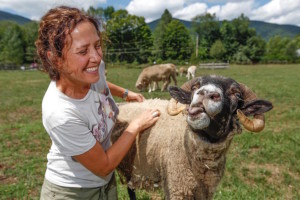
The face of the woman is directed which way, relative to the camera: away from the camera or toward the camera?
toward the camera

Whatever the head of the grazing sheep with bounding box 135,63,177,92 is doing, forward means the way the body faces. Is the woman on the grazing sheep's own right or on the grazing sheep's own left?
on the grazing sheep's own left

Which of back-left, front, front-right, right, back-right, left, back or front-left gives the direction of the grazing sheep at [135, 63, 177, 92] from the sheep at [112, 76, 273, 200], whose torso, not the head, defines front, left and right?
back-left

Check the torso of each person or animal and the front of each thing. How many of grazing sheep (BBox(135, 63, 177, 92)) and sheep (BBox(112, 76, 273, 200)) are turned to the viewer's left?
1

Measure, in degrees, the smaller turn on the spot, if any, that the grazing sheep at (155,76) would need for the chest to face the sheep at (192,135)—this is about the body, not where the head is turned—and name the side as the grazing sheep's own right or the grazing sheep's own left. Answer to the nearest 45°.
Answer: approximately 90° to the grazing sheep's own left

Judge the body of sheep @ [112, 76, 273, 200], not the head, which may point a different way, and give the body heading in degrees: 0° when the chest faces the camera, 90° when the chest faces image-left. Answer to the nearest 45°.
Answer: approximately 315°

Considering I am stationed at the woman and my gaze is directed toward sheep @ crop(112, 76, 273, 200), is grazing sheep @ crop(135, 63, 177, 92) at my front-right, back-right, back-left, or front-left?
front-left

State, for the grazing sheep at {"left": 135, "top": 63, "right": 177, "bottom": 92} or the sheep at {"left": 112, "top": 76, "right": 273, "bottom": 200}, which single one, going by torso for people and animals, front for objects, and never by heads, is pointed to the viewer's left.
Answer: the grazing sheep

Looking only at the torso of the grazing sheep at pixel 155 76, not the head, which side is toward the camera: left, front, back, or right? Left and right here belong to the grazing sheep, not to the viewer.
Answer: left
